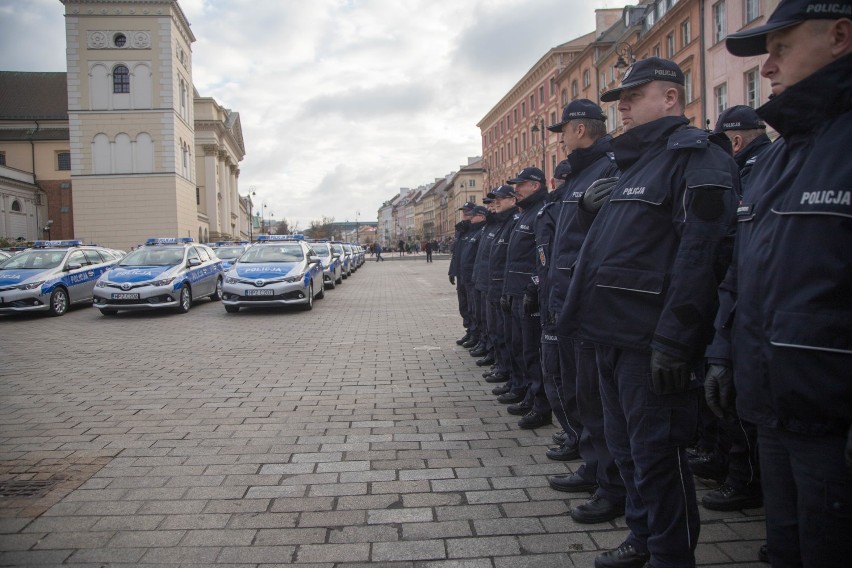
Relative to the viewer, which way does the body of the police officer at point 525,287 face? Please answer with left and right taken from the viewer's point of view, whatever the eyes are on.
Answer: facing to the left of the viewer

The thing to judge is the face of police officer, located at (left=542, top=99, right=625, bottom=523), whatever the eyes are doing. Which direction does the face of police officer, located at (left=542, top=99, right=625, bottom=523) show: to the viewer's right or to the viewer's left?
to the viewer's left

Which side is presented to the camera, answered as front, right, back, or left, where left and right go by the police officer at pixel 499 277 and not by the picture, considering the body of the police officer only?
left

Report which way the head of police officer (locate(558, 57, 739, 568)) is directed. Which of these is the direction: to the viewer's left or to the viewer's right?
to the viewer's left

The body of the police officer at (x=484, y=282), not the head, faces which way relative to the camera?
to the viewer's left

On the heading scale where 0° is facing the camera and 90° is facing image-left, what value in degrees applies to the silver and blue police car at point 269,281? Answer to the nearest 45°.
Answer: approximately 45°

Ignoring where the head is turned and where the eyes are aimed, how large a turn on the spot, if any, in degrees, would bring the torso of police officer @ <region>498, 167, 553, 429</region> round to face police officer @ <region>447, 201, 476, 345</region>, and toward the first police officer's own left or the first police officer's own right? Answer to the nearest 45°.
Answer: approximately 90° to the first police officer's own right

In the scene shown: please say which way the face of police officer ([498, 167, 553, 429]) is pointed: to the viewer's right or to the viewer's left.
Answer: to the viewer's left

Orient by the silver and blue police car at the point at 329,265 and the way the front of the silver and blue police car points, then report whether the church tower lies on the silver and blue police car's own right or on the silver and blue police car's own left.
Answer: on the silver and blue police car's own right

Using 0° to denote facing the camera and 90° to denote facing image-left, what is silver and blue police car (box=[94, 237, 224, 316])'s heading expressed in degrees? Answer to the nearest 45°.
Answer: approximately 45°

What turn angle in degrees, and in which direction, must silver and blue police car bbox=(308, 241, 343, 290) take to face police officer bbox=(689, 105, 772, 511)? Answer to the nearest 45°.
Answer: approximately 45° to its left

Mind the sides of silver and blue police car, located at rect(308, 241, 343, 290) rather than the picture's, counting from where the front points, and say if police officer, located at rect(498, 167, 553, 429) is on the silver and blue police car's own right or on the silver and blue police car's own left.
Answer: on the silver and blue police car's own left

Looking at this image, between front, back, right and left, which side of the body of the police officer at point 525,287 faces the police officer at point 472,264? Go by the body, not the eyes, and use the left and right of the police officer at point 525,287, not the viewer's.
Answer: right
